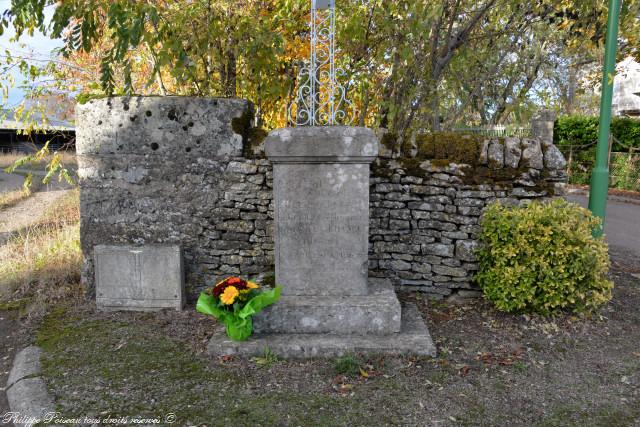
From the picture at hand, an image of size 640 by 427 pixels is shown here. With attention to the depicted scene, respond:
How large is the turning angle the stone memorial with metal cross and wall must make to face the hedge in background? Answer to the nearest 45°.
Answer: approximately 135° to its left

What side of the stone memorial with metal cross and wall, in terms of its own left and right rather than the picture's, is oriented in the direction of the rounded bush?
left

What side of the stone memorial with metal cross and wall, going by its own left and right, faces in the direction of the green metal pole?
left

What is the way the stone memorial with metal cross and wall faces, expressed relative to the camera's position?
facing the viewer

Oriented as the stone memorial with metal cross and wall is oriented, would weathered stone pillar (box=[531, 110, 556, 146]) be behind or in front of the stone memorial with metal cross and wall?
behind
